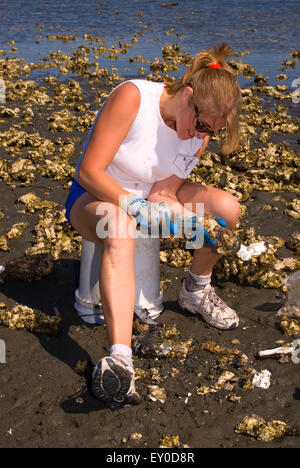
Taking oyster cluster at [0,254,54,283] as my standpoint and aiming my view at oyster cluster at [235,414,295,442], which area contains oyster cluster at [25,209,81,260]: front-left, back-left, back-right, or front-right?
back-left

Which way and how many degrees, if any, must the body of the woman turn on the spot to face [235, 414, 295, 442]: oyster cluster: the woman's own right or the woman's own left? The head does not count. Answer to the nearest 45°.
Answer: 0° — they already face it

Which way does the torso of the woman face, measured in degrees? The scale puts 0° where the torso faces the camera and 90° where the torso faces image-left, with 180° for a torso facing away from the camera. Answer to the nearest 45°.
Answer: approximately 315°

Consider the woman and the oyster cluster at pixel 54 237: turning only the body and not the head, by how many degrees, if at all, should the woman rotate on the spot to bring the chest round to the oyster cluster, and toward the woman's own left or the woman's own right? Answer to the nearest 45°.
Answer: approximately 180°
